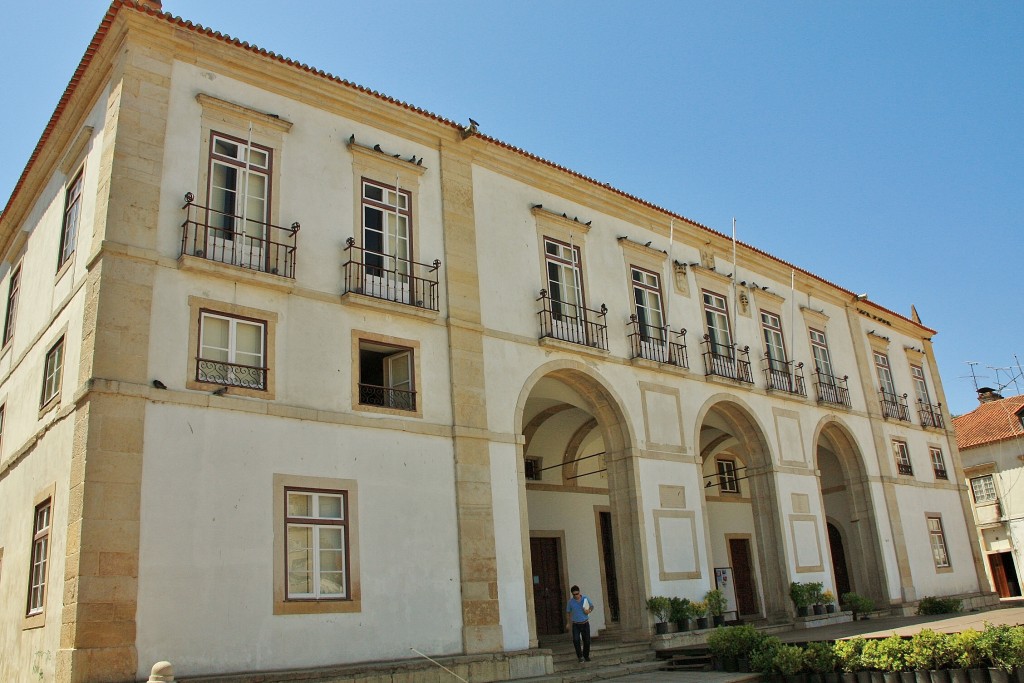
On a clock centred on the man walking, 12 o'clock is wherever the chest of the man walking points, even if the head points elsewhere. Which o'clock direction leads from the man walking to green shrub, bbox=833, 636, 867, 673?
The green shrub is roughly at 10 o'clock from the man walking.

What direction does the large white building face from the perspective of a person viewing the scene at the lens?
facing the viewer and to the right of the viewer

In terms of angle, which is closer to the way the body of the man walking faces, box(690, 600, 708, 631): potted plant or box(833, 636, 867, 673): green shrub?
the green shrub

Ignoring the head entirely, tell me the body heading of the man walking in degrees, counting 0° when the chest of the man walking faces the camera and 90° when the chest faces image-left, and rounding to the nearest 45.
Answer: approximately 0°

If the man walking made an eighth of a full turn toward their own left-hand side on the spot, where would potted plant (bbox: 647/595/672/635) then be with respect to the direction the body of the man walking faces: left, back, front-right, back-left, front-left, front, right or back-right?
left

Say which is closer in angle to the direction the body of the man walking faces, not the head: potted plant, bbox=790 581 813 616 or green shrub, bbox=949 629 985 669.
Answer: the green shrub

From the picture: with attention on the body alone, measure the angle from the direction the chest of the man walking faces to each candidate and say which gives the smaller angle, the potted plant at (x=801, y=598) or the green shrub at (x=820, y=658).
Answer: the green shrub

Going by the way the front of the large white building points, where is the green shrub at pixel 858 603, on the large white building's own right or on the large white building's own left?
on the large white building's own left

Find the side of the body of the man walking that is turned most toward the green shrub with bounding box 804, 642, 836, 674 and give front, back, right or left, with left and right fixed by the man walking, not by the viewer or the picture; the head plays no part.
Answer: left

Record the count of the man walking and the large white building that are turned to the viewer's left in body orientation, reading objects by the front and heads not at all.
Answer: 0

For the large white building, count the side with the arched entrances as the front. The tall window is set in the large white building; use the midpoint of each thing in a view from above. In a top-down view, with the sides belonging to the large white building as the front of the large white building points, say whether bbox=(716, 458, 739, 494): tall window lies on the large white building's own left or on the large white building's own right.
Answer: on the large white building's own left
